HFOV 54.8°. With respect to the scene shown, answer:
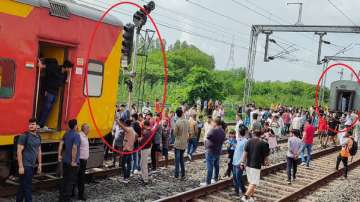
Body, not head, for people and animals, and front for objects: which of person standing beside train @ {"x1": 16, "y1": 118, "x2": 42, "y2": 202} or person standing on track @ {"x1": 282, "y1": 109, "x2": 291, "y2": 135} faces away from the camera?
person standing on track @ {"x1": 282, "y1": 109, "x2": 291, "y2": 135}

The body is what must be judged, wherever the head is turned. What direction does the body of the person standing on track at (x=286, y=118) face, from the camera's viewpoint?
away from the camera

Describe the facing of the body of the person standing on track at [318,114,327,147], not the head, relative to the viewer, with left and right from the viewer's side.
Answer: facing away from the viewer
